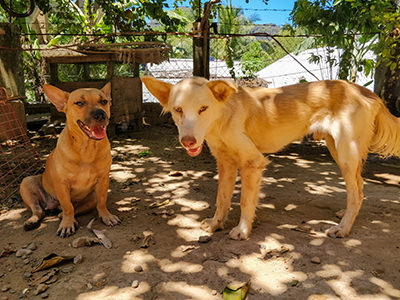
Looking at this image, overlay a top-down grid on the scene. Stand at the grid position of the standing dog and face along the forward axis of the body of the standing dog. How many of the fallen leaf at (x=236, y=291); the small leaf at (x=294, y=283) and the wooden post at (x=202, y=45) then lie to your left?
2

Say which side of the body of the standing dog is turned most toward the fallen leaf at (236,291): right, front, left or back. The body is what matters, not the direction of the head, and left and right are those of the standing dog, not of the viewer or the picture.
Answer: left

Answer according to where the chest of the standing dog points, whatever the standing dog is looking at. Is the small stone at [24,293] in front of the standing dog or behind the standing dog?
in front

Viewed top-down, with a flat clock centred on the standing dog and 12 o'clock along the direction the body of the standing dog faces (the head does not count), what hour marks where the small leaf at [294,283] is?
The small leaf is roughly at 9 o'clock from the standing dog.

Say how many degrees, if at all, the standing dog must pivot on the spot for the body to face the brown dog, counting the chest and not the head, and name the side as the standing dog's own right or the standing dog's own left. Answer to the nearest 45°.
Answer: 0° — it already faces it

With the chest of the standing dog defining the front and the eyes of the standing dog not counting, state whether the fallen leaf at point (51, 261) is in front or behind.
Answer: in front

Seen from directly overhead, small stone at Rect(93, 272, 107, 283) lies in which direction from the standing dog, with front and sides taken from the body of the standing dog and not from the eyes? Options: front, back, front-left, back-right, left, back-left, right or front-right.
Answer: front-left

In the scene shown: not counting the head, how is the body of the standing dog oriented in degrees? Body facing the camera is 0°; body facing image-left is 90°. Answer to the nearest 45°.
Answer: approximately 90°

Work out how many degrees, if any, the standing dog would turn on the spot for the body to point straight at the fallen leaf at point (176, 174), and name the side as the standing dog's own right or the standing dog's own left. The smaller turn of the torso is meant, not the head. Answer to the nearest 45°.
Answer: approximately 45° to the standing dog's own right

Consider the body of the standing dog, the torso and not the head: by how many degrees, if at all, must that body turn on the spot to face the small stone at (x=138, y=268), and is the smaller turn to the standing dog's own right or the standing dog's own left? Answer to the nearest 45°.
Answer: approximately 45° to the standing dog's own left

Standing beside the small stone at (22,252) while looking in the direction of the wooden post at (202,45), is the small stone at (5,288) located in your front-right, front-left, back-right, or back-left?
back-right

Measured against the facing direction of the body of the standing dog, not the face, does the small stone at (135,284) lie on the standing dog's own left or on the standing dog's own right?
on the standing dog's own left
